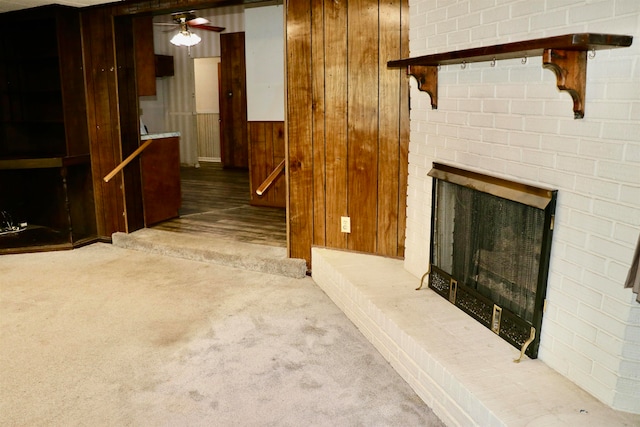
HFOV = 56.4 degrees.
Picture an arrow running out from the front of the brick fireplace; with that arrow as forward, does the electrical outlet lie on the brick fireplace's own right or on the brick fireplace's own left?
on the brick fireplace's own right

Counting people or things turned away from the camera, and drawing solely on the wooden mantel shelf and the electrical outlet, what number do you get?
0

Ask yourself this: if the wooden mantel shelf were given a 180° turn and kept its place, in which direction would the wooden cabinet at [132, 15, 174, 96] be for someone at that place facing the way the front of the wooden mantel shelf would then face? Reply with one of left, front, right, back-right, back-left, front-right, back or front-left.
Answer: left

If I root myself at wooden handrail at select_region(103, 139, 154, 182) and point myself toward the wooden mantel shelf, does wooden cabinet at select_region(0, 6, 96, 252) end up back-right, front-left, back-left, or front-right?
back-right

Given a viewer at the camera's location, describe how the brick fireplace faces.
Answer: facing the viewer and to the left of the viewer

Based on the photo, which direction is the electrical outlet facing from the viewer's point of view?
toward the camera

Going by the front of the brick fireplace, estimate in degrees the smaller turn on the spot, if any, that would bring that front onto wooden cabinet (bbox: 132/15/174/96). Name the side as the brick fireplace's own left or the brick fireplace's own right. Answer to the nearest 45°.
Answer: approximately 90° to the brick fireplace's own right

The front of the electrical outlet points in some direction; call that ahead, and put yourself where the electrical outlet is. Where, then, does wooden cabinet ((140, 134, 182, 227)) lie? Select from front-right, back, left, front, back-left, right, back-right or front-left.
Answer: back-right

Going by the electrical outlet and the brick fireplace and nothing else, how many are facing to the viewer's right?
0

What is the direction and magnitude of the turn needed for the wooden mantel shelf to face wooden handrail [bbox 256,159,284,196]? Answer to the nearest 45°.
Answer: approximately 90° to its right

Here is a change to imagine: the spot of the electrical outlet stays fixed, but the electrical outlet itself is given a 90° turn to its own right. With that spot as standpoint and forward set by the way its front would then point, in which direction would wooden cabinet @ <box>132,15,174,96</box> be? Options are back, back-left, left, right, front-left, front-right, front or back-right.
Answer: front-right

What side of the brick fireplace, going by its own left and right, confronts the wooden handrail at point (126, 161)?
right
